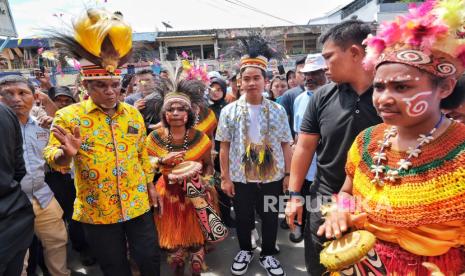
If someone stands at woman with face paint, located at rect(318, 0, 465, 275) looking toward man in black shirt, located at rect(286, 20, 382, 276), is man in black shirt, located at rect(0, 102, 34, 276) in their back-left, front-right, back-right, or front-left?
front-left

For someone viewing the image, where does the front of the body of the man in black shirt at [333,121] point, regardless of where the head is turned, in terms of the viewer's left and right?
facing the viewer

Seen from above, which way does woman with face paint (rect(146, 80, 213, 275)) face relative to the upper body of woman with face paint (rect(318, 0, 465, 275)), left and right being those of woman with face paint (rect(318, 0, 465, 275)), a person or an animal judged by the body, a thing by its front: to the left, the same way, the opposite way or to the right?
to the left

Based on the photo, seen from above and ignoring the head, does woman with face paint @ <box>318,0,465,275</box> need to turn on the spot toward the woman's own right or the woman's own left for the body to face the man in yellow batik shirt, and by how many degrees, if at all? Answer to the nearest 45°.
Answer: approximately 45° to the woman's own right

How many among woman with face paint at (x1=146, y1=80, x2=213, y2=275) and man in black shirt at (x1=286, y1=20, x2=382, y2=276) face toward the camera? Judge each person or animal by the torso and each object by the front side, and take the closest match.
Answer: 2

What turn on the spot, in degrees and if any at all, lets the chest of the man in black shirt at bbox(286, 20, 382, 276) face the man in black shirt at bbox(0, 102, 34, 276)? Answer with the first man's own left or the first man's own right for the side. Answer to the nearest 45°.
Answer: approximately 45° to the first man's own right

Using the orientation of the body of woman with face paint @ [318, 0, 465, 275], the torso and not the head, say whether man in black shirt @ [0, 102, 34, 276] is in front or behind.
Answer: in front

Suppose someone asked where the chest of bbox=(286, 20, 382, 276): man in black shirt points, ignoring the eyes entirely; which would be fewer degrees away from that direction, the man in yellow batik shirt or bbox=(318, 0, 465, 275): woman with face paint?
the woman with face paint

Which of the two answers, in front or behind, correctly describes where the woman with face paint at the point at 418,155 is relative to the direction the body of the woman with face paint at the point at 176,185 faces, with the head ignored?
in front

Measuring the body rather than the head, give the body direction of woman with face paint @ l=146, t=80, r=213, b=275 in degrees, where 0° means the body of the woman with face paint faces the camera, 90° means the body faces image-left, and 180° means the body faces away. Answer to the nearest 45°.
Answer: approximately 0°

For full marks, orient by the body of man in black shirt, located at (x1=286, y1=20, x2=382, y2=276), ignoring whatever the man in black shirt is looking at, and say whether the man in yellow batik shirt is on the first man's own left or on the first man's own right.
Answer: on the first man's own right

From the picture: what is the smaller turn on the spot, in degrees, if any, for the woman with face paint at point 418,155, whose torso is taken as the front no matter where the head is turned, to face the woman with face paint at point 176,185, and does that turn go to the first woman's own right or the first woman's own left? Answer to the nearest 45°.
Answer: approximately 90° to the first woman's own right
